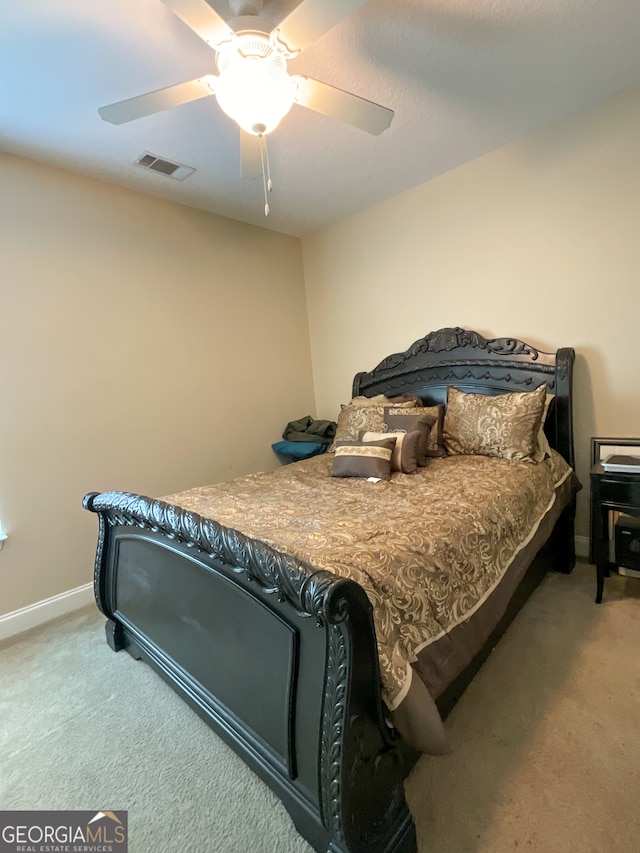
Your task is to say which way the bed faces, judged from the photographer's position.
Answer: facing the viewer and to the left of the viewer

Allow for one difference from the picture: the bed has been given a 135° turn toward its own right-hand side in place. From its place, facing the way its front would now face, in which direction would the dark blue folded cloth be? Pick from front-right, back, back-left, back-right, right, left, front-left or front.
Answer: front
